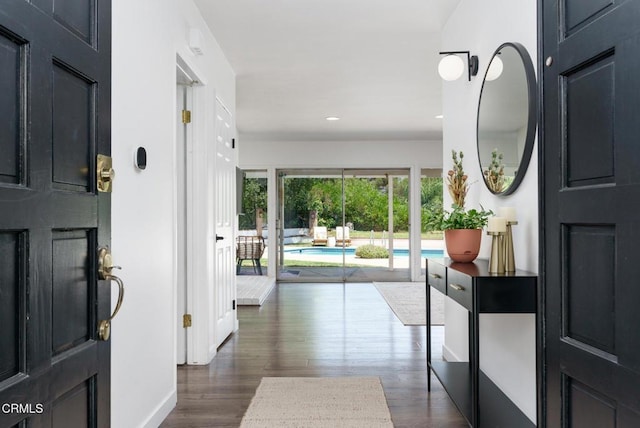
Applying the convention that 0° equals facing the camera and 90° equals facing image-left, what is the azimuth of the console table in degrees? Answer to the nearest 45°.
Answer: approximately 90°

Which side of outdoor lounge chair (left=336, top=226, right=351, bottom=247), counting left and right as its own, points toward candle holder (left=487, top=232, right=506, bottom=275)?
front

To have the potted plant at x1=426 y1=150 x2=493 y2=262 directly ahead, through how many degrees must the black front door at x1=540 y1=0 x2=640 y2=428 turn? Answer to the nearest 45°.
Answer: approximately 90° to its right

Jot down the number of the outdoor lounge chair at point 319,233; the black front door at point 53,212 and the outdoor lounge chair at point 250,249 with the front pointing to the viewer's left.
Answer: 0

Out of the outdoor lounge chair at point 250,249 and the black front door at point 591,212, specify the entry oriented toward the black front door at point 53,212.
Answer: the black front door at point 591,212

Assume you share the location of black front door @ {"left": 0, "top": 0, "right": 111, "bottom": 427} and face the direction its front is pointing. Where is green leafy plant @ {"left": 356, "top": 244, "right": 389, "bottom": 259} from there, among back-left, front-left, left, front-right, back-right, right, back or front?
left

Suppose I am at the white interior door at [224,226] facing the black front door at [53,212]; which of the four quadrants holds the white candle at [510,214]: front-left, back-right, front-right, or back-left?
front-left

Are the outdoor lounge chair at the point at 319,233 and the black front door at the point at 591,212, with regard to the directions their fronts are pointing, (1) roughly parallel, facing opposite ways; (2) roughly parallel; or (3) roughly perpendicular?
roughly perpendicular

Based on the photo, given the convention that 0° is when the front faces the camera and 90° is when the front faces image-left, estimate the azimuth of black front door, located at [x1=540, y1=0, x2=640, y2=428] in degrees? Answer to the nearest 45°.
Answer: approximately 45°

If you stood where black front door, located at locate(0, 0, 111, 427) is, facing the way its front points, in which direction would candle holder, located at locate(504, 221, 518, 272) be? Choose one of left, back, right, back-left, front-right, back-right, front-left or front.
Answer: front-left

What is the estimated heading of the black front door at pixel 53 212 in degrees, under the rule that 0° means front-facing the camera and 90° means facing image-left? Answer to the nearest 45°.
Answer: approximately 315°

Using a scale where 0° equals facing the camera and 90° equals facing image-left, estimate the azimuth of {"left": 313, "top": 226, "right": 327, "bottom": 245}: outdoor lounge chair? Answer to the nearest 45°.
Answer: approximately 0°

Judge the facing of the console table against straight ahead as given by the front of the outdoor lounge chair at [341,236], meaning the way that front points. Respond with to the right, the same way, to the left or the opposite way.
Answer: to the right

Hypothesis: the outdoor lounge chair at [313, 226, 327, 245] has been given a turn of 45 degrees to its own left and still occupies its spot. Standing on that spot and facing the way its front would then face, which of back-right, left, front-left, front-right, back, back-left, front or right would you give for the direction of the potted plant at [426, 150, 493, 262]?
front-right

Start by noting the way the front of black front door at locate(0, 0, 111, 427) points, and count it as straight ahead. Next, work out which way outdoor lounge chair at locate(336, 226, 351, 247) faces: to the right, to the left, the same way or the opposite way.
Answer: to the right
